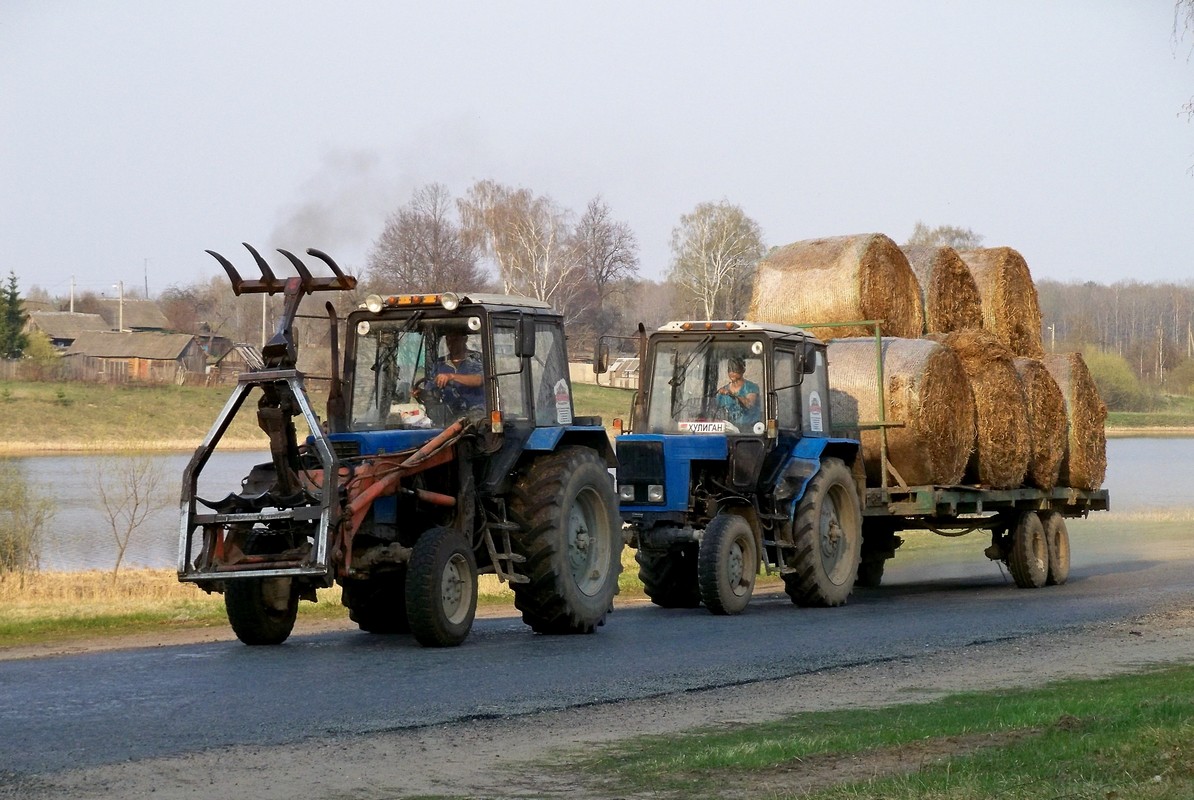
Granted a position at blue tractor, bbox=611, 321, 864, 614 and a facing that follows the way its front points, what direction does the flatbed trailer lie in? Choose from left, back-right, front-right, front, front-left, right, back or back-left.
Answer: back

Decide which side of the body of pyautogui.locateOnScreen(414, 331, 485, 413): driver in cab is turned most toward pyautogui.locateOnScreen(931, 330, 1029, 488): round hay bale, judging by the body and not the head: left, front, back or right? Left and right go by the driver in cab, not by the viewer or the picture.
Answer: back

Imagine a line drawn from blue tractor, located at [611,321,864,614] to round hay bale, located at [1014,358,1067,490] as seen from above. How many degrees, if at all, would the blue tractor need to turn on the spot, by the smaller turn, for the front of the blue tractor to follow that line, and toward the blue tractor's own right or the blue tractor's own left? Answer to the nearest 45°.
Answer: approximately 180°

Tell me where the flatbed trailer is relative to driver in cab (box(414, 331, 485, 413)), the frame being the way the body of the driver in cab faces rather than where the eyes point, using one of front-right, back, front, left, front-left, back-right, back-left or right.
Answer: back

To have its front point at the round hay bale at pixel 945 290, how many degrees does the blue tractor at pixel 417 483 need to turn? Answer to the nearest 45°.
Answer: approximately 180°

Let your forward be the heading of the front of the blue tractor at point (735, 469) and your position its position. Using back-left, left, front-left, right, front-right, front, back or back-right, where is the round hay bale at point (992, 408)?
back

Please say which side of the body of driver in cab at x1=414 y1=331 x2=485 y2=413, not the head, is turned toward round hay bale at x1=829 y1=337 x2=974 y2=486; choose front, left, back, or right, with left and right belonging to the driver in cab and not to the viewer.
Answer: back

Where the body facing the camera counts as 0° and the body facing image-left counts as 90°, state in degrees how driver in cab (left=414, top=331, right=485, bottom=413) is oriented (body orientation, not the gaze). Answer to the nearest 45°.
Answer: approximately 45°

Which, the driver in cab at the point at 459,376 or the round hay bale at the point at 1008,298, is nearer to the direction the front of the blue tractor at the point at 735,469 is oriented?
the driver in cab

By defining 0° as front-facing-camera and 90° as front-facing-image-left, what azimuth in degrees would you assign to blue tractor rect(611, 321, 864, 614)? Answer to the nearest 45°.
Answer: approximately 45°

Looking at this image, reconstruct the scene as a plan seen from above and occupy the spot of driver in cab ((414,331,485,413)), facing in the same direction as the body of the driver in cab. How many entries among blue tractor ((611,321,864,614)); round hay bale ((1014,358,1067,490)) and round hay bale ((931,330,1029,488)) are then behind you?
3
